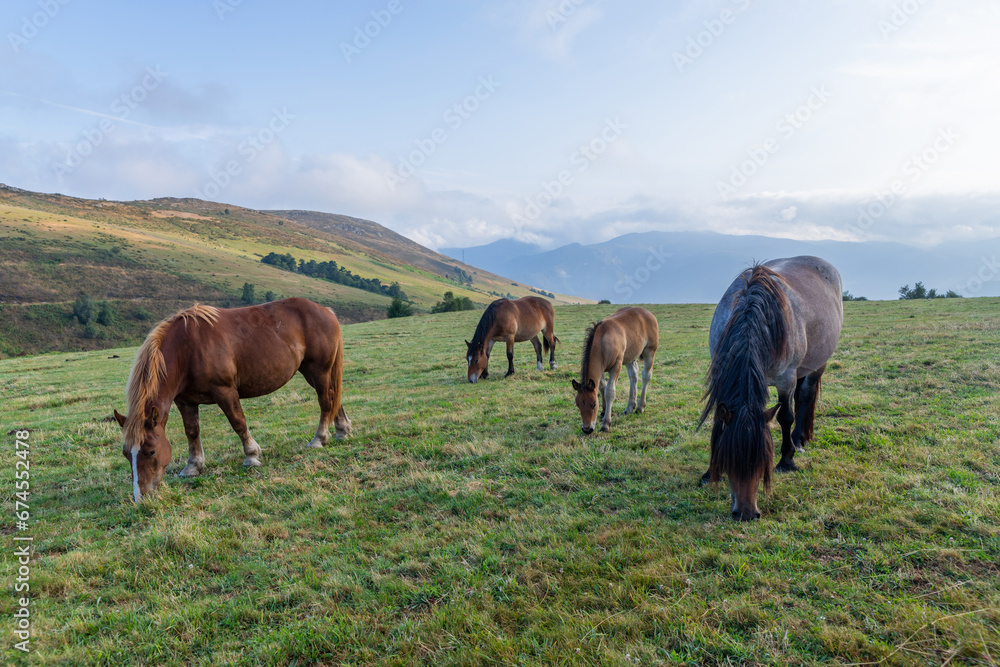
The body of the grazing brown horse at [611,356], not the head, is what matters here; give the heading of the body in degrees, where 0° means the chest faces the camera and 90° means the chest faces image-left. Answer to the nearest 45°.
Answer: approximately 45°

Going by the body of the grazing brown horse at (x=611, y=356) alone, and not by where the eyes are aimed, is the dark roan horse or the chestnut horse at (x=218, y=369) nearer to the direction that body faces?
the chestnut horse

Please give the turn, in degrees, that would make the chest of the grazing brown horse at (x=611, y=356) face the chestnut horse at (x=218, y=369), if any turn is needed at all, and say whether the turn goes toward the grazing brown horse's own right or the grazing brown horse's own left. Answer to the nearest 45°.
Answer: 0° — it already faces it

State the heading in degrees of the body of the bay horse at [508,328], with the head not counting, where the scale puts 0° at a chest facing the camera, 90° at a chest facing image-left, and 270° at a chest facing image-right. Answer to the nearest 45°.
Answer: approximately 45°
